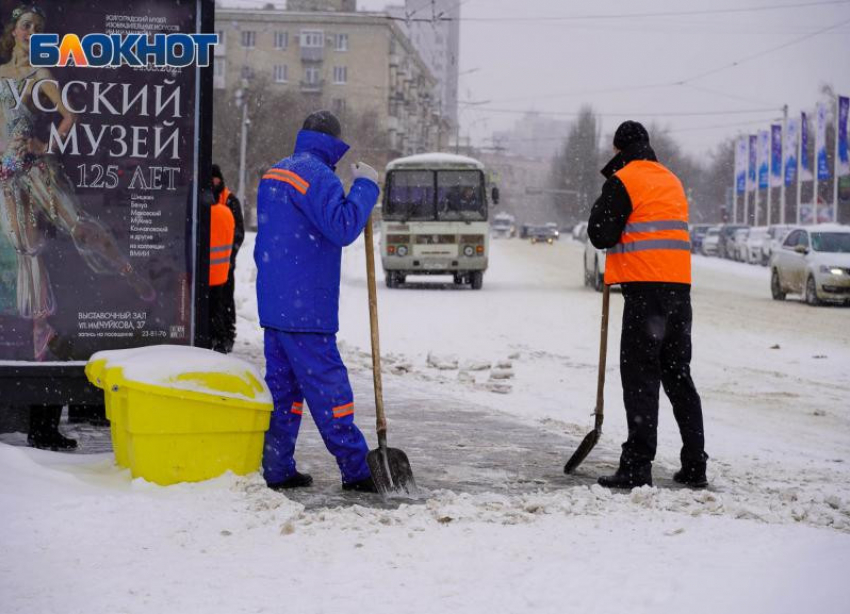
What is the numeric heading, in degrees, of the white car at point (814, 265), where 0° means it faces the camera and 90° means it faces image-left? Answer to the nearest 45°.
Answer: approximately 315°

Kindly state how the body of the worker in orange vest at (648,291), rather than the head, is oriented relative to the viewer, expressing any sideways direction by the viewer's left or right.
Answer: facing away from the viewer and to the left of the viewer

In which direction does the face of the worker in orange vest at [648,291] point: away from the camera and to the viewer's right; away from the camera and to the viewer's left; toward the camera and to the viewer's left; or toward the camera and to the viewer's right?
away from the camera and to the viewer's left

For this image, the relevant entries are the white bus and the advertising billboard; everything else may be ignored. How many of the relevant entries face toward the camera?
2

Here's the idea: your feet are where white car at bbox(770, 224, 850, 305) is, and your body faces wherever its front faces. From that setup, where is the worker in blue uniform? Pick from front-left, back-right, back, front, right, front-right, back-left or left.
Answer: front-right

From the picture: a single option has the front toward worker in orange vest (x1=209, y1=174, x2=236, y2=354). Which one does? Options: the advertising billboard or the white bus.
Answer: the white bus

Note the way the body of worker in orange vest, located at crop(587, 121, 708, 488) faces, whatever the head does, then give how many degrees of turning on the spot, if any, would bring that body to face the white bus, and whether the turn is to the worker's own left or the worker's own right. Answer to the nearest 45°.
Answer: approximately 45° to the worker's own right

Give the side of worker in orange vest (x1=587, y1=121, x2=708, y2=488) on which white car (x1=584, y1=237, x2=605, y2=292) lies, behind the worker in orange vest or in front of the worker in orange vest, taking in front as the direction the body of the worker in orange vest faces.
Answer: in front

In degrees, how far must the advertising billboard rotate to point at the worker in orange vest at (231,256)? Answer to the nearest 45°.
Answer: approximately 180°

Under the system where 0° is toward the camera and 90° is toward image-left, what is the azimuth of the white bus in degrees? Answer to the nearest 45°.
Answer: approximately 0°

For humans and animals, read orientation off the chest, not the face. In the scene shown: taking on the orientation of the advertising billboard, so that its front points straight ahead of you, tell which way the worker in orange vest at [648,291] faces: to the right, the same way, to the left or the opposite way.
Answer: the opposite way

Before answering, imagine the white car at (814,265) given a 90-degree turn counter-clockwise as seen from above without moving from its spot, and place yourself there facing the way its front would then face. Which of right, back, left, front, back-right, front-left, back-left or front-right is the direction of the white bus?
back-left
